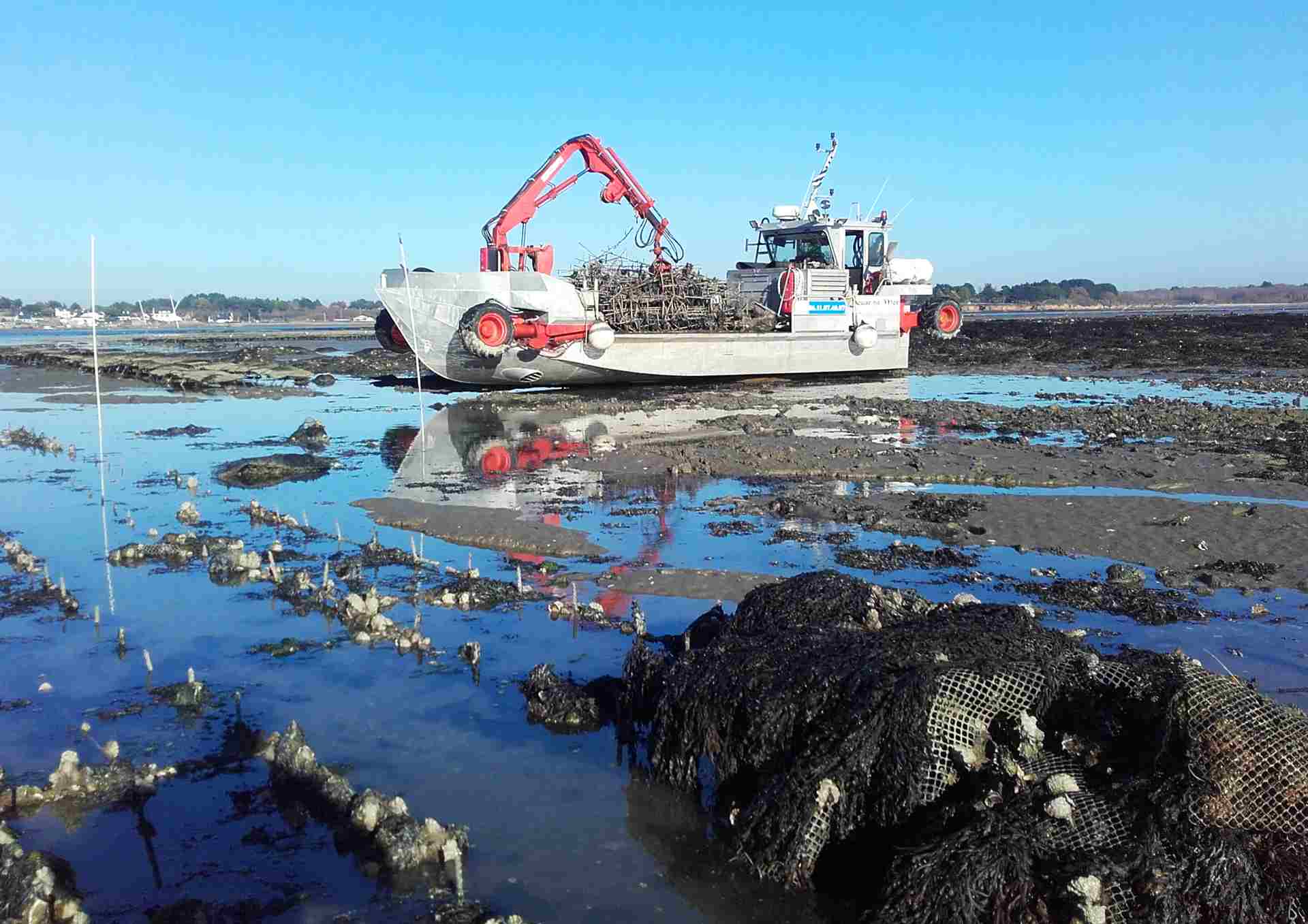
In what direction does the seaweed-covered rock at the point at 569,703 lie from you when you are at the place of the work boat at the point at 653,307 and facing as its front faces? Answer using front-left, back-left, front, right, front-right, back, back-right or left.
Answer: front-left

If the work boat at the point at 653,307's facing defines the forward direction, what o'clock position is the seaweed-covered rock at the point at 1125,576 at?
The seaweed-covered rock is roughly at 10 o'clock from the work boat.

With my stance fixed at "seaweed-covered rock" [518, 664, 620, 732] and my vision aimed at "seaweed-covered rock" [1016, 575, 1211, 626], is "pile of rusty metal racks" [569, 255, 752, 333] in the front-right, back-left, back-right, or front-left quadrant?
front-left

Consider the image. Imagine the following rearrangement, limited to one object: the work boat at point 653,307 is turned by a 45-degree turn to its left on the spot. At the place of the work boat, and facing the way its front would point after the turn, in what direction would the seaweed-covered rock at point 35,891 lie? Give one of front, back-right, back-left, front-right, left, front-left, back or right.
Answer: front

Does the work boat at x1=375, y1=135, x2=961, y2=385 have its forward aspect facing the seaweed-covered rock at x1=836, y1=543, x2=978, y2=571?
no

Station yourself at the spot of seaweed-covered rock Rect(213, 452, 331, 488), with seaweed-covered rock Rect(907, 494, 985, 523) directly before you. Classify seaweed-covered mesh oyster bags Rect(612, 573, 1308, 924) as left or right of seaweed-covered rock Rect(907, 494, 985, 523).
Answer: right

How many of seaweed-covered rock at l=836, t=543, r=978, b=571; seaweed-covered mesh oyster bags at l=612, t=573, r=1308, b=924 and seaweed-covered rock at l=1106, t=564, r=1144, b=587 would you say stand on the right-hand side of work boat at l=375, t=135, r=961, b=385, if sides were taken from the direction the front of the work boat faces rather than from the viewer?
0

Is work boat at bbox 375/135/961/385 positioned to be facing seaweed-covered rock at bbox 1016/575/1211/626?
no

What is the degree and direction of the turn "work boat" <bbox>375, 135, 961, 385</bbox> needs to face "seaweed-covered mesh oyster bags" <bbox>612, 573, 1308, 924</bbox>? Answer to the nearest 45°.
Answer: approximately 45° to its left
